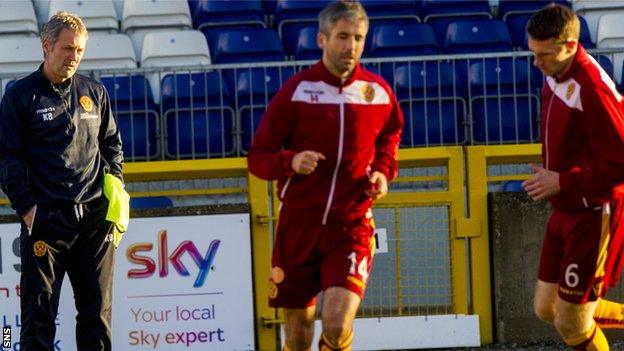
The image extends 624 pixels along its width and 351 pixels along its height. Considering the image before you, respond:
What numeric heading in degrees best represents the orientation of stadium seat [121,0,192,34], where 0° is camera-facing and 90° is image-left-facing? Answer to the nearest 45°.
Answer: approximately 0°

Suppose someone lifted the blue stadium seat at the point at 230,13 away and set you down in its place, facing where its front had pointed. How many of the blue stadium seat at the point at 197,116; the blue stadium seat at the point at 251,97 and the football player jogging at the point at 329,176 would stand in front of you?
3

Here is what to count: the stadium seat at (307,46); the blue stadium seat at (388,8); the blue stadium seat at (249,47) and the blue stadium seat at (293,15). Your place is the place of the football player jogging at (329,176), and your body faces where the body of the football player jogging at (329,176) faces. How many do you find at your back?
4

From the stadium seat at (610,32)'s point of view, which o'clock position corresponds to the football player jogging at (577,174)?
The football player jogging is roughly at 12 o'clock from the stadium seat.

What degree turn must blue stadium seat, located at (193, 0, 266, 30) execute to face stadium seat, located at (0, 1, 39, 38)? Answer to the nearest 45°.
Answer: approximately 90° to its right

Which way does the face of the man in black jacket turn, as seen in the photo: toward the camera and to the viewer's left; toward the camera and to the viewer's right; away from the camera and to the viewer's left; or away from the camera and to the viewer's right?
toward the camera and to the viewer's right

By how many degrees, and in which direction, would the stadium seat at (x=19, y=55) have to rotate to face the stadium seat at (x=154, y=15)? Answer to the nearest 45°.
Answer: approximately 90° to its left

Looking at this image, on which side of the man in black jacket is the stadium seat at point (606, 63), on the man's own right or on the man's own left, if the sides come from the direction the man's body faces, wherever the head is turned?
on the man's own left

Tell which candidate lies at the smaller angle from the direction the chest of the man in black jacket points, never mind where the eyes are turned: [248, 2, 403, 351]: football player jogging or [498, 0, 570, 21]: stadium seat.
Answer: the football player jogging
